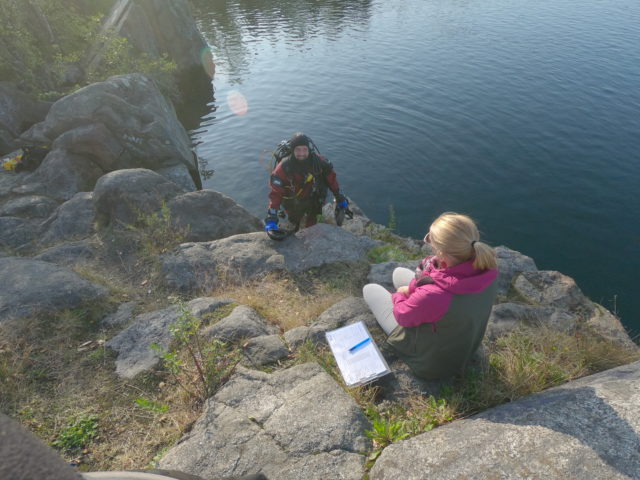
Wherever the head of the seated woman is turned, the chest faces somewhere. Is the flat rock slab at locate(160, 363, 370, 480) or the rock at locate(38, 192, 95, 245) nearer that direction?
the rock

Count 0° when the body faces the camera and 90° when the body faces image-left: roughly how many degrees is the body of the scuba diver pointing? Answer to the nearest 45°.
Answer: approximately 0°

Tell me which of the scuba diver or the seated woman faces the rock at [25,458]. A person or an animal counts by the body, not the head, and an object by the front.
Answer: the scuba diver

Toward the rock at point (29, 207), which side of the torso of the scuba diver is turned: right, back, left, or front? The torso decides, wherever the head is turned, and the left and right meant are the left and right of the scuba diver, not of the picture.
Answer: right

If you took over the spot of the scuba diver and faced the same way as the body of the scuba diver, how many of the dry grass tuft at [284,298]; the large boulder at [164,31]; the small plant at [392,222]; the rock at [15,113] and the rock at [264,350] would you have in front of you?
2

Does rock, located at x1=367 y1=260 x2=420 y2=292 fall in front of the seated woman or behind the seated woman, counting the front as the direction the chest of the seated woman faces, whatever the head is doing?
in front

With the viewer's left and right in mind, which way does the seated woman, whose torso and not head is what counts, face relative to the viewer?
facing away from the viewer and to the left of the viewer

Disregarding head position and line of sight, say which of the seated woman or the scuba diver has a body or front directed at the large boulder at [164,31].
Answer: the seated woman

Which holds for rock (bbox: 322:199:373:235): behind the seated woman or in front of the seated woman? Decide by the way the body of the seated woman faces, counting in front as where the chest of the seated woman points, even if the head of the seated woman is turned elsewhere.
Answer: in front

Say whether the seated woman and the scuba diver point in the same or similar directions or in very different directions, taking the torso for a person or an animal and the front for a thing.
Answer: very different directions

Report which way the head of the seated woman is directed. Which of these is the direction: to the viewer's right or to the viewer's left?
to the viewer's left

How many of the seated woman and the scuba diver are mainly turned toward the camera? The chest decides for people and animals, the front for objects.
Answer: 1

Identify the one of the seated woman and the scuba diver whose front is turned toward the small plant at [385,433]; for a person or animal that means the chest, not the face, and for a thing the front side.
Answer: the scuba diver

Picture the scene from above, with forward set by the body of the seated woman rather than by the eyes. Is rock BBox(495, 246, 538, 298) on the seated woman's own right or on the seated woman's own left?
on the seated woman's own right
